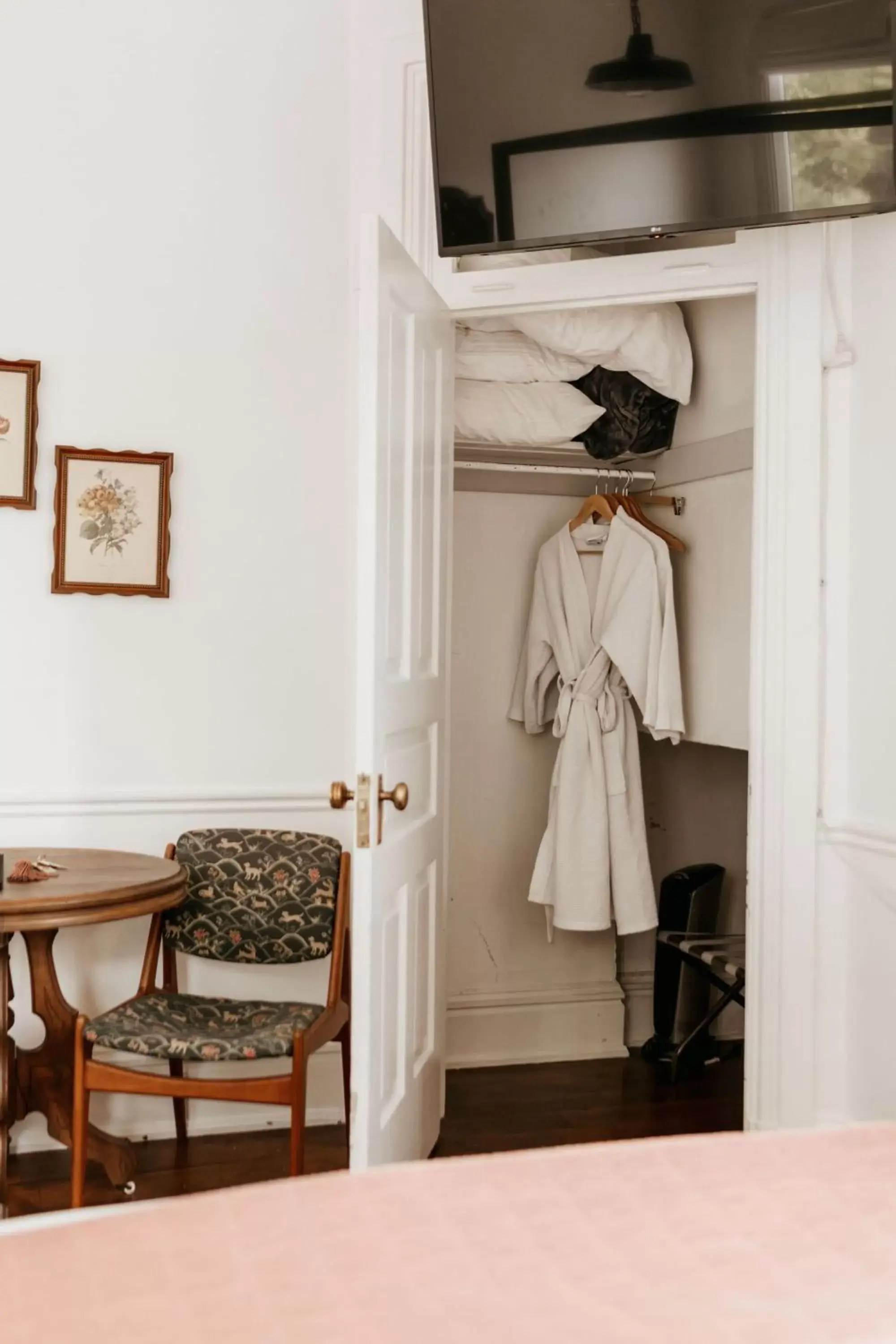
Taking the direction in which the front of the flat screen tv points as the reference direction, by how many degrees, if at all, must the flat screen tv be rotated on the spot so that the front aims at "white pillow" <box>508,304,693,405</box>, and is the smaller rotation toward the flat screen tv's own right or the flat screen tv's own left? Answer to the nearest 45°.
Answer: approximately 180°

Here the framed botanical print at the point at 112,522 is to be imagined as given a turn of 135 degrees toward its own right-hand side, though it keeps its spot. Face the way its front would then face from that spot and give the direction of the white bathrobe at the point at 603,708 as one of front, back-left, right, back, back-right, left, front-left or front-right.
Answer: back-right

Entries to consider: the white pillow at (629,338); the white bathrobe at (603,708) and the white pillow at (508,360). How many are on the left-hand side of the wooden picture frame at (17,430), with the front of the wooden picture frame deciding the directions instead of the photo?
3

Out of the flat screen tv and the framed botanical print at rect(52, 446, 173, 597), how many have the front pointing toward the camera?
2

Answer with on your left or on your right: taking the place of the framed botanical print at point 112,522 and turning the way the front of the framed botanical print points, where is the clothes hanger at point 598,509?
on your left

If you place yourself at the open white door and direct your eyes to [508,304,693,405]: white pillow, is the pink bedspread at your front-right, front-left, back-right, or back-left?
back-right

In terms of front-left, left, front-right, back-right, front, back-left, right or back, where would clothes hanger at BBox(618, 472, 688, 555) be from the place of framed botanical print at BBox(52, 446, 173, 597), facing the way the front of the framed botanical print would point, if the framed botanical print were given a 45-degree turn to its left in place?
front-left

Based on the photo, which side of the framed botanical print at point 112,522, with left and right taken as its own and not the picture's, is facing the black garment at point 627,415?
left
